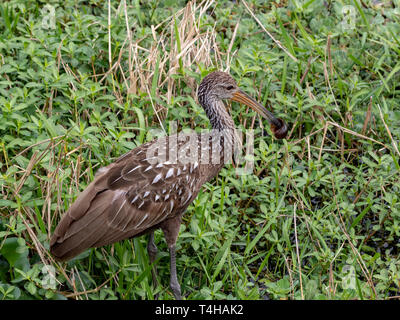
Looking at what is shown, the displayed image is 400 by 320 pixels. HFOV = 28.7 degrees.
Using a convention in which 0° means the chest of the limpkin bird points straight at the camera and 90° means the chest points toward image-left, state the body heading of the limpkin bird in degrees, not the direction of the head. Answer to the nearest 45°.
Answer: approximately 270°
